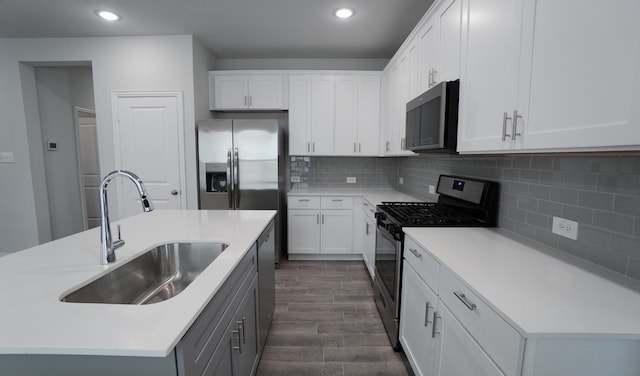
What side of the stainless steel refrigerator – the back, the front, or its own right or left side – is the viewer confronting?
front

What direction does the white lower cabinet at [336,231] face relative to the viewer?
toward the camera

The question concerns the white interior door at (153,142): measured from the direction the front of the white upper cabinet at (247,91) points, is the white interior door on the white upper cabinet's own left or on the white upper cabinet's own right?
on the white upper cabinet's own right

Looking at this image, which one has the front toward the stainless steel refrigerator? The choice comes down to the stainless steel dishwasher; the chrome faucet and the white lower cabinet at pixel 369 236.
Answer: the white lower cabinet

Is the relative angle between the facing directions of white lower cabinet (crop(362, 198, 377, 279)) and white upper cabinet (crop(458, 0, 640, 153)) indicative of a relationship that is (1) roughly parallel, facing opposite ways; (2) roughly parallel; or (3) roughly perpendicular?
roughly parallel

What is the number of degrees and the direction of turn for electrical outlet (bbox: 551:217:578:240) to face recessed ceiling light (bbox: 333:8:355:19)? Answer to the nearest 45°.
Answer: approximately 45° to its right

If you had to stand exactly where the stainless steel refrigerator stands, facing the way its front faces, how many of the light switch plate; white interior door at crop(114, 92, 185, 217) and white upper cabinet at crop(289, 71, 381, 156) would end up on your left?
1

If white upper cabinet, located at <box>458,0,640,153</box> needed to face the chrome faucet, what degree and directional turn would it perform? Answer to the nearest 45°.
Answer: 0° — it already faces it

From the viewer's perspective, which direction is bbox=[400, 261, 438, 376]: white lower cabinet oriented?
to the viewer's left

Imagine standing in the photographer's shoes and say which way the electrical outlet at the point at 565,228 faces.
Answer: facing the viewer and to the left of the viewer

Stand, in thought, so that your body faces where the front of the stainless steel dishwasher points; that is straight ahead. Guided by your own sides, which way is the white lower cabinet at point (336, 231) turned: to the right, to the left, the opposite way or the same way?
to the right

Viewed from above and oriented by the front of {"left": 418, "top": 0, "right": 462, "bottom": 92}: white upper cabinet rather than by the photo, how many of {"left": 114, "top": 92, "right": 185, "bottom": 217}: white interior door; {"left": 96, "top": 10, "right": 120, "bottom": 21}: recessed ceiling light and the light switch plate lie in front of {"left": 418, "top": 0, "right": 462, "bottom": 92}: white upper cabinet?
3

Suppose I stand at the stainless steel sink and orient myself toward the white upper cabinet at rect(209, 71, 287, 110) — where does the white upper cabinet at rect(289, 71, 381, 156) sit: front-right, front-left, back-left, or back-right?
front-right

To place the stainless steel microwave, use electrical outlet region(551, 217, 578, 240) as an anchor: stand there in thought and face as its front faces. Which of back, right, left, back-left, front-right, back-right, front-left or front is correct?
front-right

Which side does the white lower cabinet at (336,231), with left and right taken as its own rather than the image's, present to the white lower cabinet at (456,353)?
front

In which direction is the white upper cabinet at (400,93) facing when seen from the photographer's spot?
facing to the left of the viewer
